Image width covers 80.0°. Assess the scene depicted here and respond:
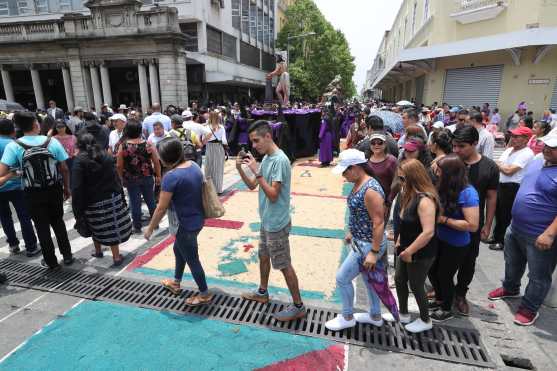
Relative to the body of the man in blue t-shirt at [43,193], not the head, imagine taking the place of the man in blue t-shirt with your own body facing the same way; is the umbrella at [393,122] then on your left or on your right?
on your right

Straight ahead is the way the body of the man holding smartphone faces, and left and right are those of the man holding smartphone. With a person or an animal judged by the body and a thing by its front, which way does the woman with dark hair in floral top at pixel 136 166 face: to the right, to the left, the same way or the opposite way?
to the right

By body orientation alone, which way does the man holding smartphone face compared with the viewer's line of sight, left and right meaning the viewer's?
facing to the left of the viewer

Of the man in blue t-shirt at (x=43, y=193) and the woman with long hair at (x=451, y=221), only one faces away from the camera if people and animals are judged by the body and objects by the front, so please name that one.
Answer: the man in blue t-shirt

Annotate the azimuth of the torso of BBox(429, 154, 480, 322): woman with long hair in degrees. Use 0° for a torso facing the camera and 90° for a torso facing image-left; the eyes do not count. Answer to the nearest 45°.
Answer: approximately 90°
